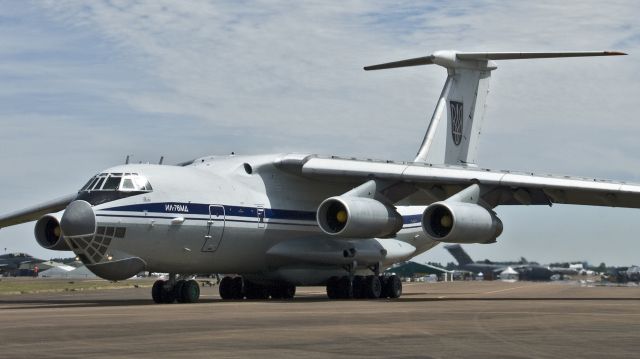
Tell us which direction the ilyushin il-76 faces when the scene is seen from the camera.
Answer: facing the viewer and to the left of the viewer
